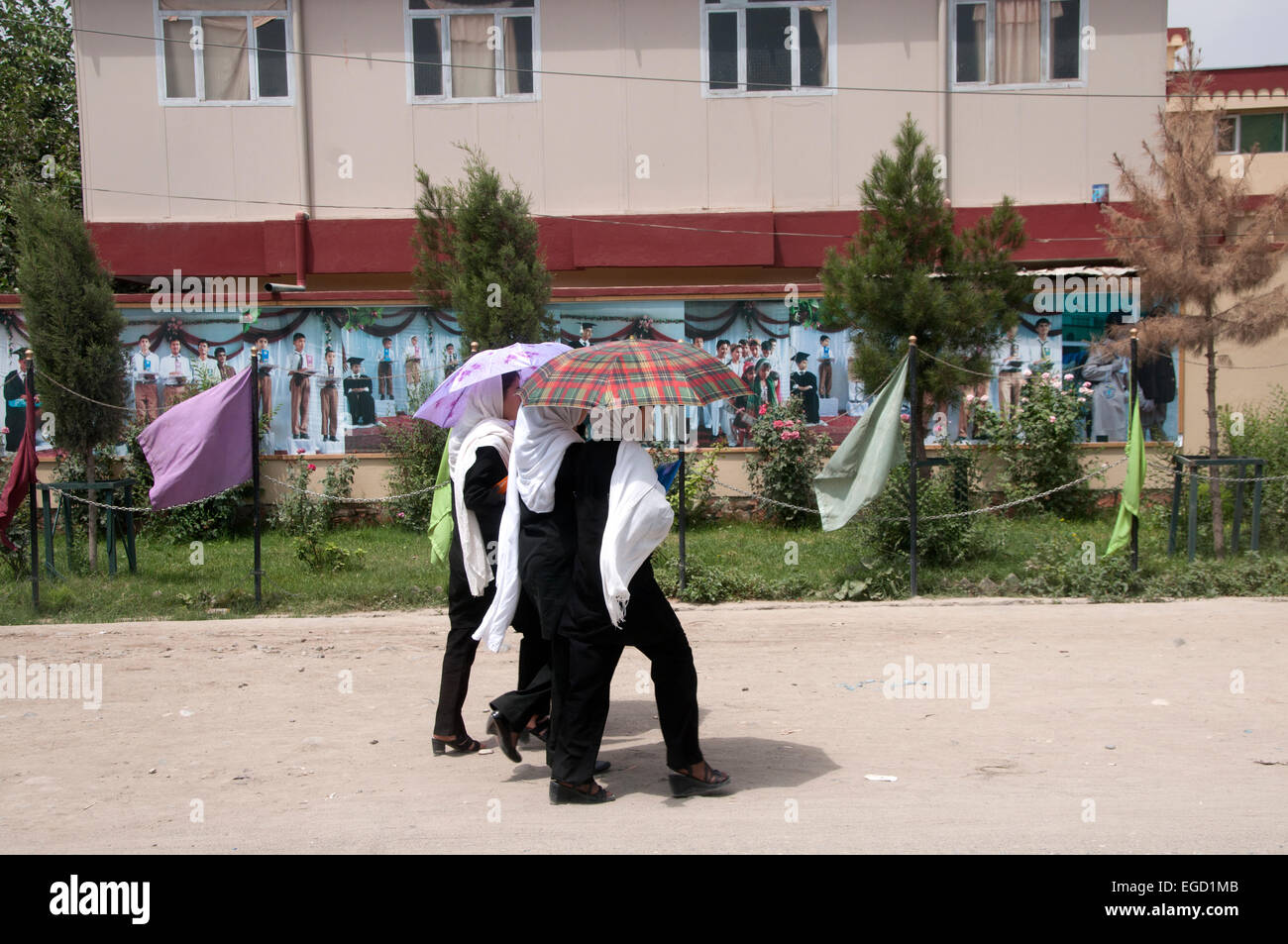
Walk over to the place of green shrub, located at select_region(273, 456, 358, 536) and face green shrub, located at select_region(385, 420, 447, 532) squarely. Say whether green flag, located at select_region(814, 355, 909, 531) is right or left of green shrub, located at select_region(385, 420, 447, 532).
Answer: right

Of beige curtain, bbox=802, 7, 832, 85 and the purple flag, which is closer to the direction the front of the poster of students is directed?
the purple flag

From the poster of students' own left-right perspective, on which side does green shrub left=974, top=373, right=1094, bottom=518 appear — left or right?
on its left

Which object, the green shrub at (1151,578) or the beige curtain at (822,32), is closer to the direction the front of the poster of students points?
the green shrub

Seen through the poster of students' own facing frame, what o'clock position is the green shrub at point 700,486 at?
The green shrub is roughly at 10 o'clock from the poster of students.

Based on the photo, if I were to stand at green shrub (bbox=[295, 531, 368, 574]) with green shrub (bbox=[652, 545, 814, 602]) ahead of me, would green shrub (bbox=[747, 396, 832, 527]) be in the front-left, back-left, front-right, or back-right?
front-left

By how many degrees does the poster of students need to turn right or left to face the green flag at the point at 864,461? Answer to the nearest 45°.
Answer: approximately 45° to its left

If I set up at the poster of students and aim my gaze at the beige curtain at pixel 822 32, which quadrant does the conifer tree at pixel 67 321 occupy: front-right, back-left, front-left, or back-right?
back-right

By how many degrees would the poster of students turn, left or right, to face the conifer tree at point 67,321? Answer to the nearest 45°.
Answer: approximately 45° to its right

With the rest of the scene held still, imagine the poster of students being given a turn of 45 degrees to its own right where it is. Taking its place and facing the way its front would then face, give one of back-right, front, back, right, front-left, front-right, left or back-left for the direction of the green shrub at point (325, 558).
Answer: front-left

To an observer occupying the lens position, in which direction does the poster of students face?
facing the viewer

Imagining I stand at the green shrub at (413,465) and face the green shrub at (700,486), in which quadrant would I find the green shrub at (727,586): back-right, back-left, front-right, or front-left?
front-right
